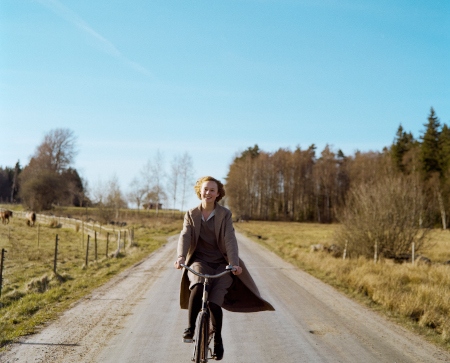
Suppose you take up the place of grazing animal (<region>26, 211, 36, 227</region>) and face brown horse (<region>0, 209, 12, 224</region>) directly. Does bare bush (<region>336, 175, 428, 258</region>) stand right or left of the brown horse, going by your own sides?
left

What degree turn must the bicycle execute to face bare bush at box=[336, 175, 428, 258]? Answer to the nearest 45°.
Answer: approximately 135° to its left

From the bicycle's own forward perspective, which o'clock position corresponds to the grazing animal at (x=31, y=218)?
The grazing animal is roughly at 5 o'clock from the bicycle.

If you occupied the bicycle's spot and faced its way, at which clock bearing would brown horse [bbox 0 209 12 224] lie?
The brown horse is roughly at 5 o'clock from the bicycle.

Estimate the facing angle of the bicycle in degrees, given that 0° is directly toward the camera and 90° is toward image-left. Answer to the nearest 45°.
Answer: approximately 0°
